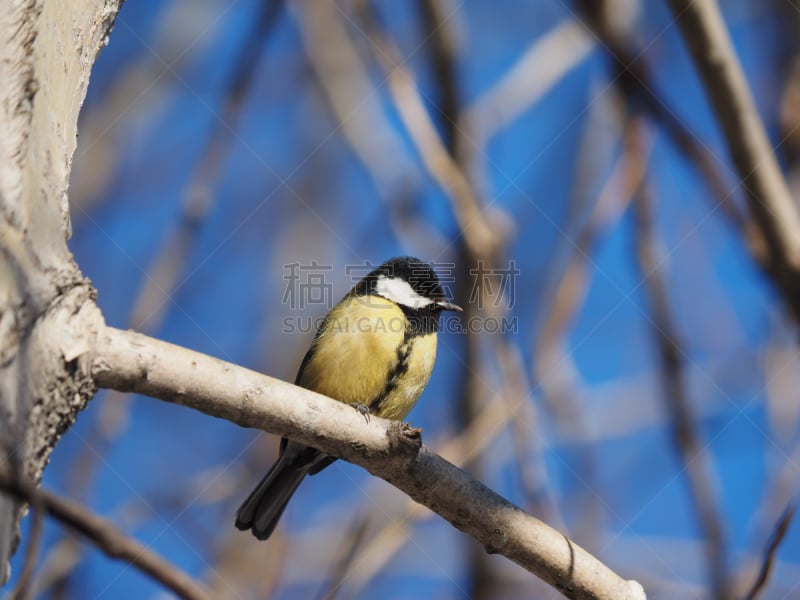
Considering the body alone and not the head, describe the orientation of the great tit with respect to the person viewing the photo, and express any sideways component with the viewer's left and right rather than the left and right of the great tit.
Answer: facing the viewer and to the right of the viewer

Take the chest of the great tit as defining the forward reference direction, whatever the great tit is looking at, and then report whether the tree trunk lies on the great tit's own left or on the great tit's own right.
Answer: on the great tit's own right
